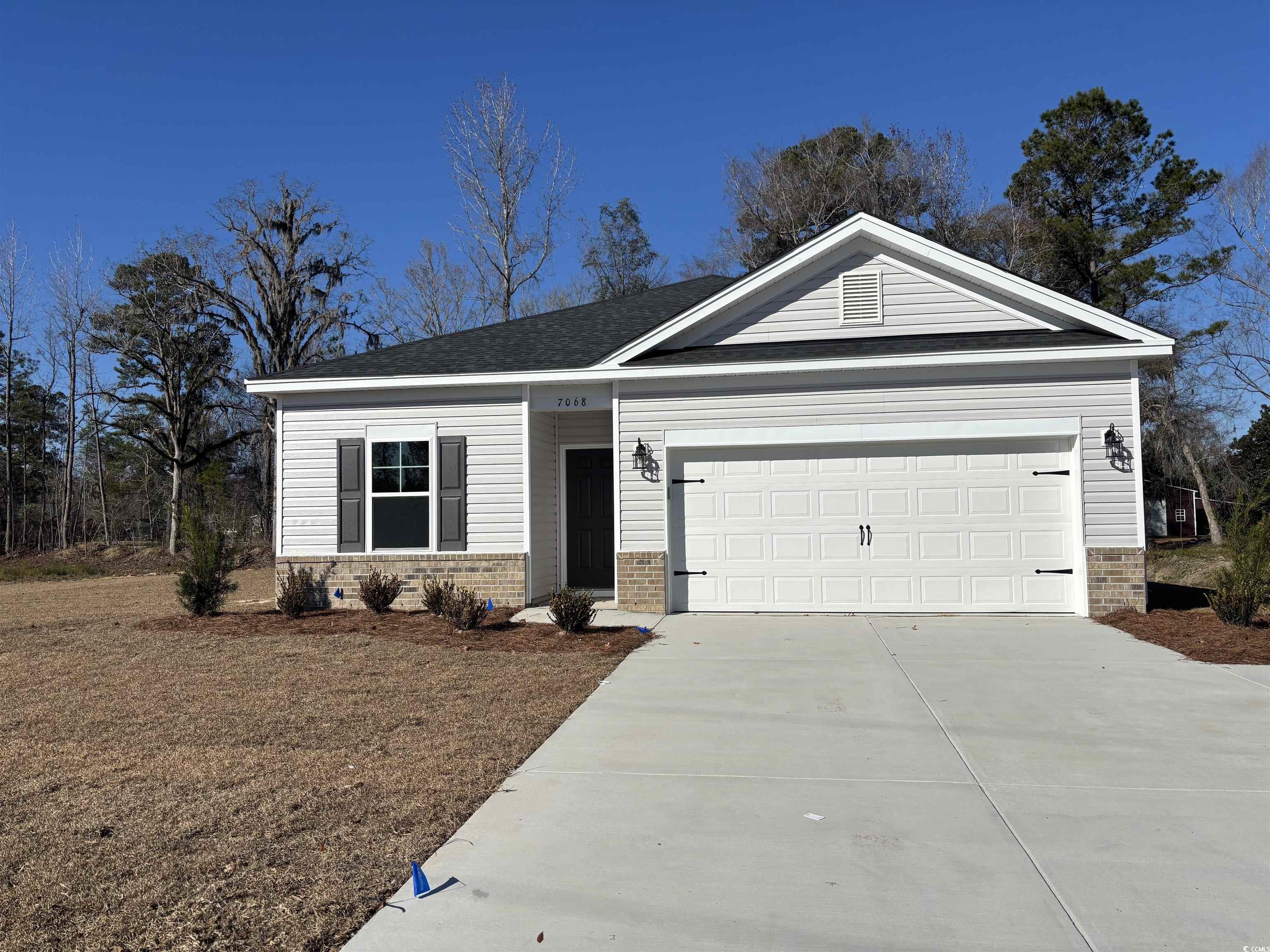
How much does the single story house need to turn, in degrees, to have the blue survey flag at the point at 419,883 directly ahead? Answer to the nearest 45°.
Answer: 0° — it already faces it

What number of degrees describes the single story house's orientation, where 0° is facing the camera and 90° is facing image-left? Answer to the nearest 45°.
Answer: approximately 0°

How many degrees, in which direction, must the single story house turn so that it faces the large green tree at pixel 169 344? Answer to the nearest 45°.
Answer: approximately 135° to its right

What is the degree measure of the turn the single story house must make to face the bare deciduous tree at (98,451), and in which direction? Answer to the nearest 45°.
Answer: approximately 135° to its right

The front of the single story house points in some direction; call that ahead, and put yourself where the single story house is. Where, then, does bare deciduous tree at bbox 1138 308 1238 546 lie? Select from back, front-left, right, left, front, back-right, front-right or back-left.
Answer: back-left

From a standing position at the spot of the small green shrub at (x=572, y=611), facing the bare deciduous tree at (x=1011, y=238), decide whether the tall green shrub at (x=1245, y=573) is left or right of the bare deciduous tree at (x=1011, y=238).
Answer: right

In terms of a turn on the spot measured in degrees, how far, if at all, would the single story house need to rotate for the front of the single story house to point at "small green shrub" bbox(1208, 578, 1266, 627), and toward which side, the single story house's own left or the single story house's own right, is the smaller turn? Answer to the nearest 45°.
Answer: approximately 90° to the single story house's own left

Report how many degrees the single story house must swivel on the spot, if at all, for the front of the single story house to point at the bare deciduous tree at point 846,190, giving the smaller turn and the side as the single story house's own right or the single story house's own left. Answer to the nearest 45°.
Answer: approximately 180°

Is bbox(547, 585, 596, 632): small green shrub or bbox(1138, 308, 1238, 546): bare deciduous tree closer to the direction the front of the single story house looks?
the small green shrub

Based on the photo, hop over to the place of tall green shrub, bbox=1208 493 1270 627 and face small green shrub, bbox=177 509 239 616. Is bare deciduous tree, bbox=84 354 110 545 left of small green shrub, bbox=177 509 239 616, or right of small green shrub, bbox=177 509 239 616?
right

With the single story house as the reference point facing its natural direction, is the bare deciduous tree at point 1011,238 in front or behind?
behind

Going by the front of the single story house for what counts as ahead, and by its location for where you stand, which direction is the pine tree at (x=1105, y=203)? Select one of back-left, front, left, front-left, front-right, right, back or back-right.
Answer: back-left
